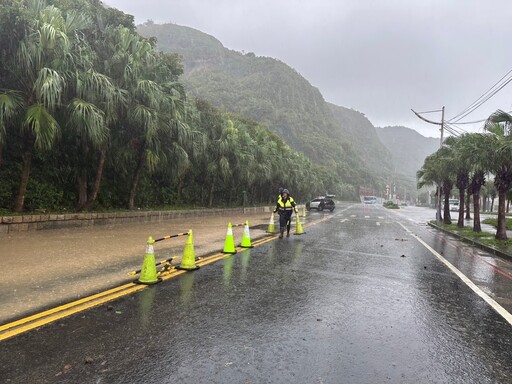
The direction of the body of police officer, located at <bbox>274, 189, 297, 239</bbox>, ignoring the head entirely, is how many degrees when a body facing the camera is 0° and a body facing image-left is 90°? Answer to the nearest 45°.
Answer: approximately 0°

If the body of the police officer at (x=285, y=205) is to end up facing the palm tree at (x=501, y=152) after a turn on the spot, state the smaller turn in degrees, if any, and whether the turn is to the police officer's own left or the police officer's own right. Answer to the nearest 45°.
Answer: approximately 90° to the police officer's own left

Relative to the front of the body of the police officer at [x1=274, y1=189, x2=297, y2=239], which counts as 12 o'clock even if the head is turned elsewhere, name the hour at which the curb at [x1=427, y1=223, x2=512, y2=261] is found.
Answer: The curb is roughly at 9 o'clock from the police officer.

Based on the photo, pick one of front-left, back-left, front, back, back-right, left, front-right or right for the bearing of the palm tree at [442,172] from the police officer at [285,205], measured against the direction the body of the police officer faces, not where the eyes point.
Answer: back-left

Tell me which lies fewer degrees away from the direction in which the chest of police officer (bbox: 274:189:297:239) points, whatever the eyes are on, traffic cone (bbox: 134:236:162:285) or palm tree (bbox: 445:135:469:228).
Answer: the traffic cone

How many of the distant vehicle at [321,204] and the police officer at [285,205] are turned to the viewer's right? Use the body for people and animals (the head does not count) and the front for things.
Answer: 0
